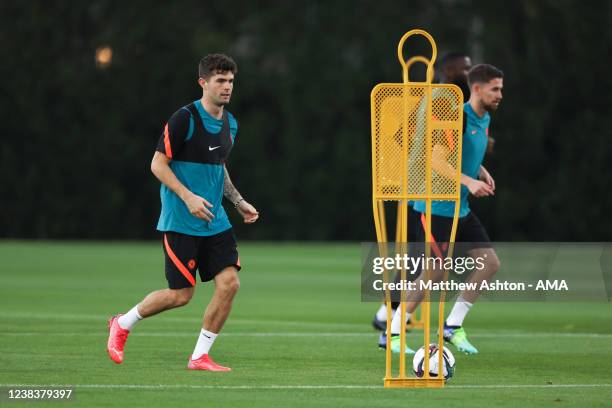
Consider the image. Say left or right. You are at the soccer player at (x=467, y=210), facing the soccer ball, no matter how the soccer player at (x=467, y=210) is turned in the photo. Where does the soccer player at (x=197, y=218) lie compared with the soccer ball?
right

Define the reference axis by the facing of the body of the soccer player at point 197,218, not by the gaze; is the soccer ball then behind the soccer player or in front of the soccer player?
in front

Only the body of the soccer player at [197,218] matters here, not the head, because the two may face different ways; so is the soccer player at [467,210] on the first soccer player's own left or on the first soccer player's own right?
on the first soccer player's own left

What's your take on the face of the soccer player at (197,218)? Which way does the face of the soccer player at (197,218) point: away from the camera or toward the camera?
toward the camera

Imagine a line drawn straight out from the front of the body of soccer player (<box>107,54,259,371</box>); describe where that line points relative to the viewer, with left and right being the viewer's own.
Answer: facing the viewer and to the right of the viewer

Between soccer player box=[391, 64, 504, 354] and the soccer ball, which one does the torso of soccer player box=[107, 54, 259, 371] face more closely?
the soccer ball
